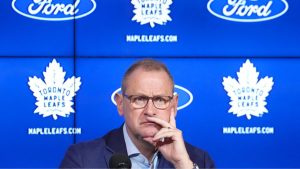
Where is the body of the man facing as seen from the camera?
toward the camera
